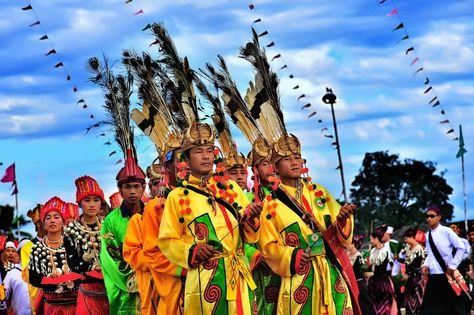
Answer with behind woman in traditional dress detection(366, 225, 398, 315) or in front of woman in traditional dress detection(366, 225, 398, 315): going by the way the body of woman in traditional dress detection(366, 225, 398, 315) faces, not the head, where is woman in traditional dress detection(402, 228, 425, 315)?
behind

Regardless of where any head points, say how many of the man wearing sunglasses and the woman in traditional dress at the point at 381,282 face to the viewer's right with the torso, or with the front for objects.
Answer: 0

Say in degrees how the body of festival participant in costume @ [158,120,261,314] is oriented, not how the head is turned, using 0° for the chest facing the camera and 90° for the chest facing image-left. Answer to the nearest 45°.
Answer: approximately 315°

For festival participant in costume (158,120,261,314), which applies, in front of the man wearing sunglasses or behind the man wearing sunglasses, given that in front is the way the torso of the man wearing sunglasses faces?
in front
